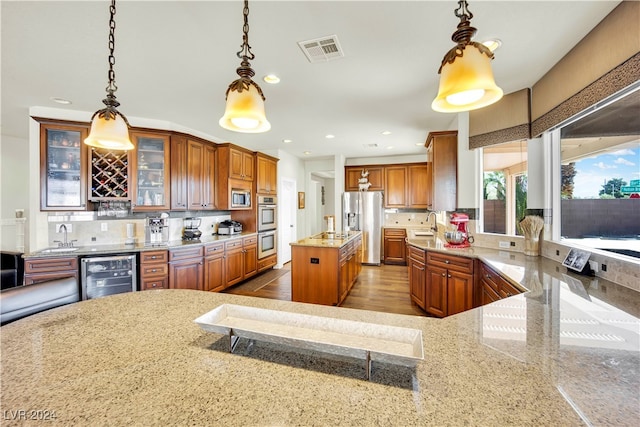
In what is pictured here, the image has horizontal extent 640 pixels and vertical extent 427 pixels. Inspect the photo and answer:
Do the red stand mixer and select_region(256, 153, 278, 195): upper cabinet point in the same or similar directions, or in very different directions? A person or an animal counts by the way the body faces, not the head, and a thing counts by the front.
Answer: very different directions

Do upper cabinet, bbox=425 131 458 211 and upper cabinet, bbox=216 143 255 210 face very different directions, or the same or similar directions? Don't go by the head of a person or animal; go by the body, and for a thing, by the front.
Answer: very different directions

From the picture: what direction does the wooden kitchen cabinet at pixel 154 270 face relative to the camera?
toward the camera

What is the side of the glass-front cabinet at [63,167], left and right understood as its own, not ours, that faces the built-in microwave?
left

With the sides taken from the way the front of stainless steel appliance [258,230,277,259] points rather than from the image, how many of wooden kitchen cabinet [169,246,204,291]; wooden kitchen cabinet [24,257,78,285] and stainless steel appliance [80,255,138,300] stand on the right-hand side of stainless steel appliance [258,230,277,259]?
3

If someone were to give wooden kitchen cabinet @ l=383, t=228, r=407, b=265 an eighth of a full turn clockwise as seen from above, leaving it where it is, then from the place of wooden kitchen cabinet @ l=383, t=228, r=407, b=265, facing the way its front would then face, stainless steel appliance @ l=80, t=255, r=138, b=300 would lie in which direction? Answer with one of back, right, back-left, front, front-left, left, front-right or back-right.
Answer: front

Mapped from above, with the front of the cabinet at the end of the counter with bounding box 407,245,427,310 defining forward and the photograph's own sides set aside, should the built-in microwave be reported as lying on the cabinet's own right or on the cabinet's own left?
on the cabinet's own right

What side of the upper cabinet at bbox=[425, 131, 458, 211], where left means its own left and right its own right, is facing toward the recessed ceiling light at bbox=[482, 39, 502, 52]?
left

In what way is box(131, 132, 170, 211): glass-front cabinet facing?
toward the camera

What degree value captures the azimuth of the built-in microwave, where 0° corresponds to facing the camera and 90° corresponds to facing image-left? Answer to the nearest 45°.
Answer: approximately 315°

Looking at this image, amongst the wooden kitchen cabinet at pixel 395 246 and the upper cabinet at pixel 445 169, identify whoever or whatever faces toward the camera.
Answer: the wooden kitchen cabinet

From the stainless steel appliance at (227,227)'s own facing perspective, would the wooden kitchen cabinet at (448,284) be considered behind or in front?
in front

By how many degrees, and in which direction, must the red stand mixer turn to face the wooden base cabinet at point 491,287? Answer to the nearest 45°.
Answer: approximately 90° to its left

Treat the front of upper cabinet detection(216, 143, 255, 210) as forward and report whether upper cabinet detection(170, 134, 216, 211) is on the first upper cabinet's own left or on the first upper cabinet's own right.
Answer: on the first upper cabinet's own right

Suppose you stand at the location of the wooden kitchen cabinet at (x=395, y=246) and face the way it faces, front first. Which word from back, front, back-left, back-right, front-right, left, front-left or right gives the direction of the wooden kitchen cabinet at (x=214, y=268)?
front-right

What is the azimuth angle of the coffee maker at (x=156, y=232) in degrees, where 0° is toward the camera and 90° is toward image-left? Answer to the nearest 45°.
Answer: approximately 0°
